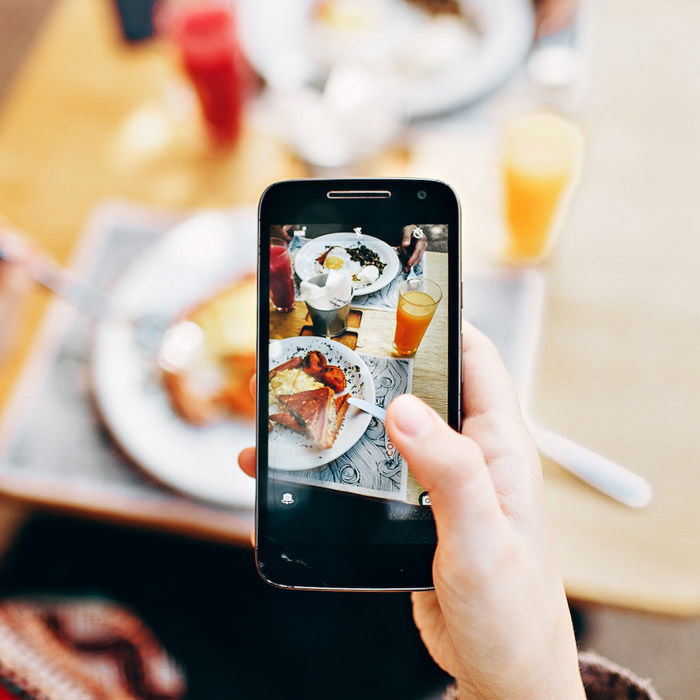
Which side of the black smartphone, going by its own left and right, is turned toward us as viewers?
front

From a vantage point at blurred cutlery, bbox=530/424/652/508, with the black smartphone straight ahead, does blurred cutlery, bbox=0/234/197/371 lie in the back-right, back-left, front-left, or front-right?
front-right

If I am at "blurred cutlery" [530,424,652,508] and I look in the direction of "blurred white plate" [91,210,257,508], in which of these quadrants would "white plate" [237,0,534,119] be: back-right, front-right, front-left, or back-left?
front-right

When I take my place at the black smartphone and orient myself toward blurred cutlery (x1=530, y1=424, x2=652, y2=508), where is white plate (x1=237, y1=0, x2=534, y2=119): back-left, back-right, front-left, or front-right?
front-left

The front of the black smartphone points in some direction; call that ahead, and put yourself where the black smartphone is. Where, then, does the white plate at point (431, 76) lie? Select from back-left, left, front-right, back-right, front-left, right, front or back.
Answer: back
